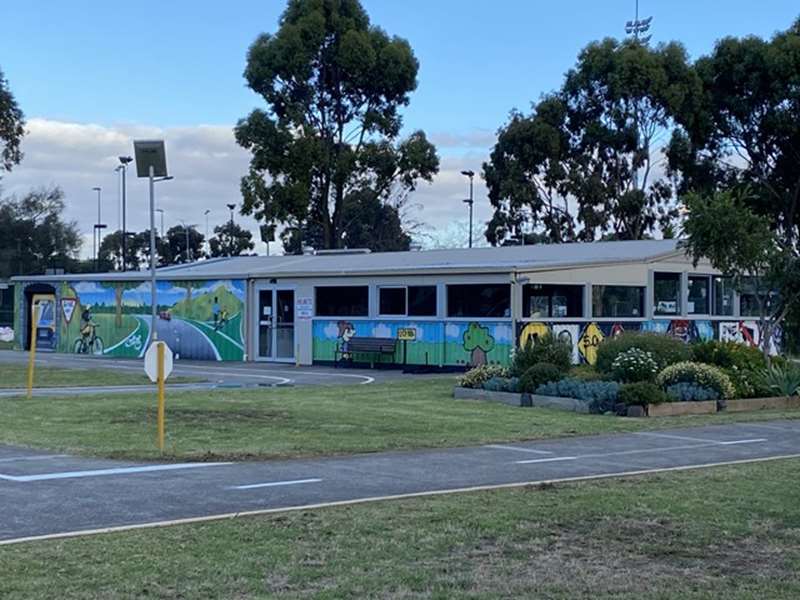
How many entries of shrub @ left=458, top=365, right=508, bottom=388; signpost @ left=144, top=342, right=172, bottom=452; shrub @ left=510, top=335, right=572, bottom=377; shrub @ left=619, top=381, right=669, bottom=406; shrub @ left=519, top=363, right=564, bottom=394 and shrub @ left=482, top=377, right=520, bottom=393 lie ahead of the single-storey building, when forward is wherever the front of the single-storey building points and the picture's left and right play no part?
6

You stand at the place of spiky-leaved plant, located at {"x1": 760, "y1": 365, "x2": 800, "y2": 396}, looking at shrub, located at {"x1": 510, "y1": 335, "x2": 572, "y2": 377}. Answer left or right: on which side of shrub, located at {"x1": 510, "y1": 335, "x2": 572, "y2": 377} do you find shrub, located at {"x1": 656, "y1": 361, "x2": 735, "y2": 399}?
left

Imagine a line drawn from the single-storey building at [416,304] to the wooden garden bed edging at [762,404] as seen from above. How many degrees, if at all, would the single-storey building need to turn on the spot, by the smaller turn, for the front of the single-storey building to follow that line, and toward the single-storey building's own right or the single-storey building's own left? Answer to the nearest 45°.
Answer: approximately 45° to the single-storey building's own left

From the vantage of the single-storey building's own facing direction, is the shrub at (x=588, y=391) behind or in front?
in front

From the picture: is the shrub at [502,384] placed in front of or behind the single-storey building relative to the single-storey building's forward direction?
in front

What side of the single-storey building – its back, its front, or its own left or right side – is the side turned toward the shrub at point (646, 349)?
left

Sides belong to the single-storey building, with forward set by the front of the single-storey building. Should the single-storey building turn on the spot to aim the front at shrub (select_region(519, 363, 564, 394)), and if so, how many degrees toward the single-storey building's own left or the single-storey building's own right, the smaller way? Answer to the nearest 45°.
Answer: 0° — it already faces it

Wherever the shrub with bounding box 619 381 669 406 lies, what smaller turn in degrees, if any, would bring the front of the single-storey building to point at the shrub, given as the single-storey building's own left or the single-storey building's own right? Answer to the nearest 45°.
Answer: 0° — it already faces it

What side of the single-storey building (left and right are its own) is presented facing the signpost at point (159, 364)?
front

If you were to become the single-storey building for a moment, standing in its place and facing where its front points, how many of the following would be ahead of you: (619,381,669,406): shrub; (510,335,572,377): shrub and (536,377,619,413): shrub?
3

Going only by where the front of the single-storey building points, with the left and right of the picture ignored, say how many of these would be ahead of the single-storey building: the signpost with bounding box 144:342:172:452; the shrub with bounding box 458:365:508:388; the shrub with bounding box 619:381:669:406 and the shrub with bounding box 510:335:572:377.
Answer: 4

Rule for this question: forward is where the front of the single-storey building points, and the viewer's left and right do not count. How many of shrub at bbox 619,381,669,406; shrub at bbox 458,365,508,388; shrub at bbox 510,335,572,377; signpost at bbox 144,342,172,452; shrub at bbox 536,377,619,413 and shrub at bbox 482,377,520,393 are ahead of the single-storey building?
6

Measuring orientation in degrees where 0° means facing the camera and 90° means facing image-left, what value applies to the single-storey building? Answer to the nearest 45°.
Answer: approximately 0°

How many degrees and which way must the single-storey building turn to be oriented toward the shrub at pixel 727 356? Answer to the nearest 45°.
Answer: approximately 45° to its left
